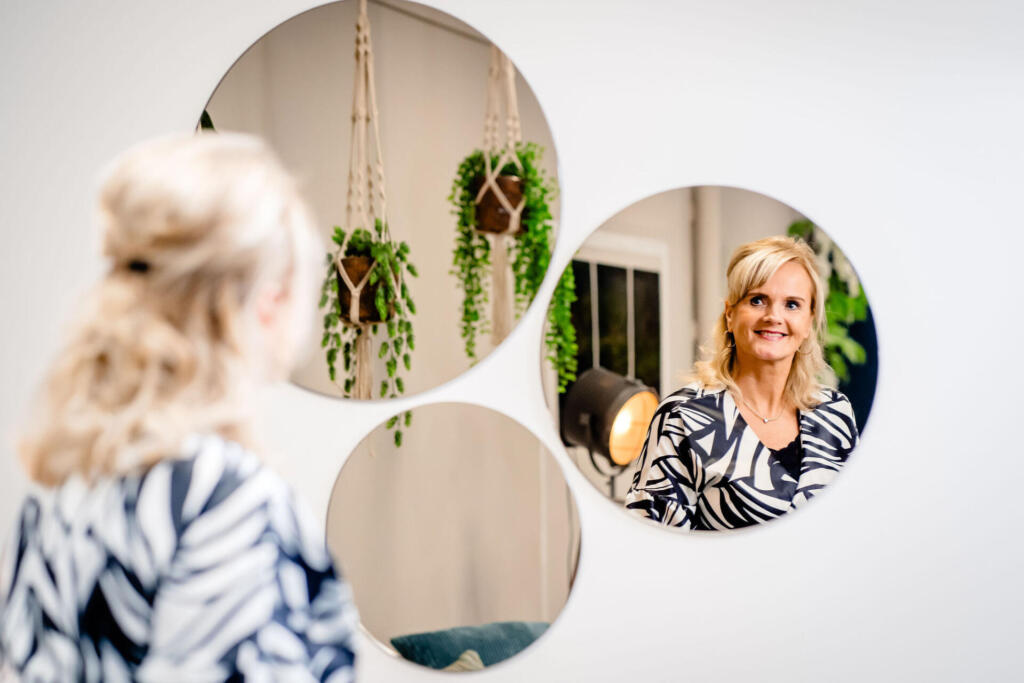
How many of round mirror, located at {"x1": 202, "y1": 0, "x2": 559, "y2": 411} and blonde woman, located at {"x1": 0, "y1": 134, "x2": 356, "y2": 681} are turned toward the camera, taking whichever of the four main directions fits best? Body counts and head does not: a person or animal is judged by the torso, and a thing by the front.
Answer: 1

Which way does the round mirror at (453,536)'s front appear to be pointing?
toward the camera

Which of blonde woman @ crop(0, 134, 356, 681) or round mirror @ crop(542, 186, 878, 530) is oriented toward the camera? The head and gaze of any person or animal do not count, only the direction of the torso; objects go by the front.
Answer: the round mirror

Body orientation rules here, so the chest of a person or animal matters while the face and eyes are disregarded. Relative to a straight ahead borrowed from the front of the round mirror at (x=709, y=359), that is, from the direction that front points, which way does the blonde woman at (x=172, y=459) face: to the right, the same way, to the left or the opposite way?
the opposite way

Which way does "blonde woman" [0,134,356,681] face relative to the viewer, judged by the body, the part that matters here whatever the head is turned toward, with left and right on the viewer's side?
facing away from the viewer and to the right of the viewer

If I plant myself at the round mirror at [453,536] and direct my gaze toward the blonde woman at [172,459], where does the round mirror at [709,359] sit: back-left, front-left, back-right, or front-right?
back-left

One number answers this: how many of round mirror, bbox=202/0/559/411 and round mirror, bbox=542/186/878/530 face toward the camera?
2

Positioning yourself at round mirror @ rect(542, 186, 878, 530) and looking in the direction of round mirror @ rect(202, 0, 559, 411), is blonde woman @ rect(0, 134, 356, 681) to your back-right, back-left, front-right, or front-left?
front-left

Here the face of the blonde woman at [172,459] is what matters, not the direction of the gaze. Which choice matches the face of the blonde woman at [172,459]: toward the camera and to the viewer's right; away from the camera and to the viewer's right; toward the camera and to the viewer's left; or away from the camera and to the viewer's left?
away from the camera and to the viewer's right

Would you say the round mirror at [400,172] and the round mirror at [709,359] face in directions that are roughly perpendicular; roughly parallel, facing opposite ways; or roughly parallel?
roughly parallel

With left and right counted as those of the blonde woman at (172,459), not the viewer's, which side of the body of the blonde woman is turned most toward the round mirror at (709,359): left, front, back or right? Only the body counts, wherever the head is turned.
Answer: front

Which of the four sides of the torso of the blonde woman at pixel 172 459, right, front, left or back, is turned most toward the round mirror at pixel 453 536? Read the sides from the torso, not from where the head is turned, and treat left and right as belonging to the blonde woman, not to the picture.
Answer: front

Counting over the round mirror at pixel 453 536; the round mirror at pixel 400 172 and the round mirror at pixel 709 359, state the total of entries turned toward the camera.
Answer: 3

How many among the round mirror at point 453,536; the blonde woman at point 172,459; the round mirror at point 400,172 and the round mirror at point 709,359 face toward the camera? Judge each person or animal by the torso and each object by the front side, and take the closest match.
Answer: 3

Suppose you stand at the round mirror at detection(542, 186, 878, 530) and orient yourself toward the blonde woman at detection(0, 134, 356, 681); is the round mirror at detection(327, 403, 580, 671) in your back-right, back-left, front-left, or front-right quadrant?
front-right

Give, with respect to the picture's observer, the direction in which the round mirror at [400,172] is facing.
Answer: facing the viewer

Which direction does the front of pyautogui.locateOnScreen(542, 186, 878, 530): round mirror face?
toward the camera
